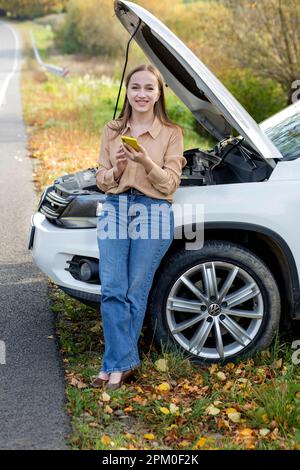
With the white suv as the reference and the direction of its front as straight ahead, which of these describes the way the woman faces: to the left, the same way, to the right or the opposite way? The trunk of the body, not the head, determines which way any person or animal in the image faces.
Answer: to the left

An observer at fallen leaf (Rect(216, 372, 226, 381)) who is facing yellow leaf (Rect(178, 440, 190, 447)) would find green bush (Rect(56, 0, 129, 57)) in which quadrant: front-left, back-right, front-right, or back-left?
back-right

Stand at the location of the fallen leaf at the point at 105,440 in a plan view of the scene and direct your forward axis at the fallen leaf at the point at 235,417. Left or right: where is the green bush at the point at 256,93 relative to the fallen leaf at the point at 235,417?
left

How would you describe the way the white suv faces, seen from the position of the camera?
facing to the left of the viewer
